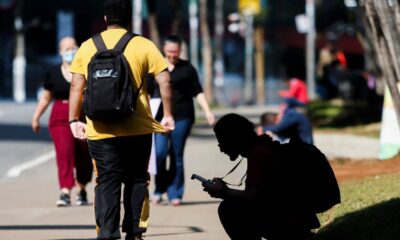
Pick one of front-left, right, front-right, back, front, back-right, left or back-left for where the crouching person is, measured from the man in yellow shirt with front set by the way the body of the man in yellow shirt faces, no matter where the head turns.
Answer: back-right

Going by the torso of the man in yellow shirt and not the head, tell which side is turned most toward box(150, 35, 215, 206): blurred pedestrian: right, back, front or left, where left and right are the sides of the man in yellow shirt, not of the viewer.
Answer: front

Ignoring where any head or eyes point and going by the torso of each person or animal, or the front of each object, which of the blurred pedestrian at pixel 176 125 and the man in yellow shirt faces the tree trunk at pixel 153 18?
the man in yellow shirt

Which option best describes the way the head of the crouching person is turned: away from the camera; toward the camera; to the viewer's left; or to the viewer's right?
to the viewer's left

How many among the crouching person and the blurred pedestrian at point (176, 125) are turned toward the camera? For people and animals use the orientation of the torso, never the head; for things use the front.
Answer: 1

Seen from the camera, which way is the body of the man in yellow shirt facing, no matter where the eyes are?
away from the camera

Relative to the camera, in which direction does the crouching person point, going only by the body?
to the viewer's left

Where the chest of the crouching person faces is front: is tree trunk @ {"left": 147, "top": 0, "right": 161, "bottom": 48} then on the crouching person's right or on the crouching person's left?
on the crouching person's right

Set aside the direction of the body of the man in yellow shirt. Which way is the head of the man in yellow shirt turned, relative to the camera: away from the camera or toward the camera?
away from the camera

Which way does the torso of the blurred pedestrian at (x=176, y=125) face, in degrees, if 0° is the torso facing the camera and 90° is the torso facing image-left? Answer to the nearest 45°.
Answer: approximately 0°

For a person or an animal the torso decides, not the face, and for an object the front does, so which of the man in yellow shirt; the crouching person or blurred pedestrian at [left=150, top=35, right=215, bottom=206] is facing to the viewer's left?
the crouching person

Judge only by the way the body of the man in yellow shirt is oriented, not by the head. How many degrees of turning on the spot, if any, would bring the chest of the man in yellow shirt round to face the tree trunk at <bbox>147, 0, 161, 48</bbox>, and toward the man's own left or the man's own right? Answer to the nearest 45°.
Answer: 0° — they already face it

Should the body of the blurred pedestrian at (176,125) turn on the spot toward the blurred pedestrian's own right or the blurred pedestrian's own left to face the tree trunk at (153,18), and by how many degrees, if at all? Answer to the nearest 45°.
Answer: approximately 180°

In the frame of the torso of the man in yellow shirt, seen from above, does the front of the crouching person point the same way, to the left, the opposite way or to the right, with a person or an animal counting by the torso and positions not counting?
to the left

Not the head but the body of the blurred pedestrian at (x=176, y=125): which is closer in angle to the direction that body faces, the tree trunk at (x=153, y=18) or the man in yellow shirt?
the man in yellow shirt
